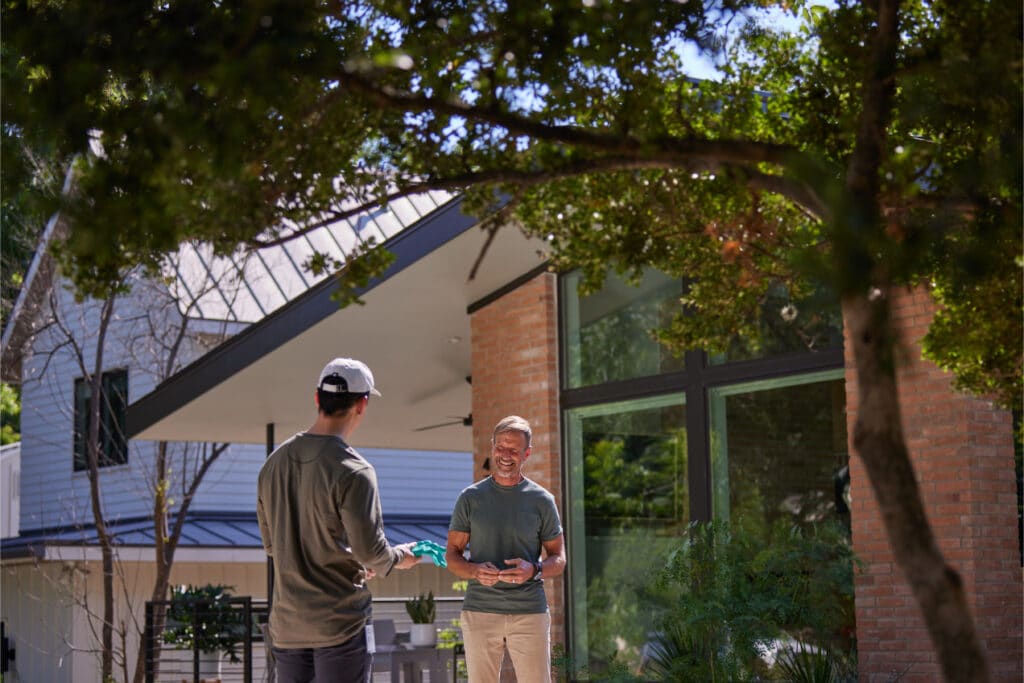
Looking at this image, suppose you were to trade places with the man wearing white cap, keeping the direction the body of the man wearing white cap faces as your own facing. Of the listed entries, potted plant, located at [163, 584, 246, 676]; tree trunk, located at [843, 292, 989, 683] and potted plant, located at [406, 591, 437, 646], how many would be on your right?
1

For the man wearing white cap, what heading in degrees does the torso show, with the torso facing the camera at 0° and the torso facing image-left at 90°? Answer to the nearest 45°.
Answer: approximately 225°

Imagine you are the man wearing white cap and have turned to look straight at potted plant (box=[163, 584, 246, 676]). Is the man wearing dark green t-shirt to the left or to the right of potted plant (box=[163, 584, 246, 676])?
right

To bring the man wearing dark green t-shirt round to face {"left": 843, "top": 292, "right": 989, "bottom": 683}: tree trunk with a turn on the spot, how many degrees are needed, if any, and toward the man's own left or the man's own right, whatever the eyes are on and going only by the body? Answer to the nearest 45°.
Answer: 0° — they already face it

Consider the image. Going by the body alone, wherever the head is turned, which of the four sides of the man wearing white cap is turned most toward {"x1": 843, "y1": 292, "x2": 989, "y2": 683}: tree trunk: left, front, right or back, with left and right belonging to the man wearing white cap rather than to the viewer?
right

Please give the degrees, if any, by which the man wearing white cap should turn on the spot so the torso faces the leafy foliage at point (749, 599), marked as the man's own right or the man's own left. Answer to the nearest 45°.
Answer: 0° — they already face it

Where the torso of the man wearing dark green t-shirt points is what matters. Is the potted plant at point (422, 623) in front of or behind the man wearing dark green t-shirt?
behind

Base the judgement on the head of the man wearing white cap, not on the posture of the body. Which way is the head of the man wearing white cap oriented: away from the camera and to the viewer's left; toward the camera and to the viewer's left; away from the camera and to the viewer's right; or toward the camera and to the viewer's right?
away from the camera and to the viewer's right

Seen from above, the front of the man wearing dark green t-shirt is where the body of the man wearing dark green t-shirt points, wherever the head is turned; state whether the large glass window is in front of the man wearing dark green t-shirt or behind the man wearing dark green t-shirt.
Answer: behind

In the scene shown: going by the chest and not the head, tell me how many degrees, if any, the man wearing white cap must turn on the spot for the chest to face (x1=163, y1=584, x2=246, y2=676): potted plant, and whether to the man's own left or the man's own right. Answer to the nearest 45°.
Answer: approximately 45° to the man's own left

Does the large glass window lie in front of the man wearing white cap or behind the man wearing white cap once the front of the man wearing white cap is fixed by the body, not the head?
in front

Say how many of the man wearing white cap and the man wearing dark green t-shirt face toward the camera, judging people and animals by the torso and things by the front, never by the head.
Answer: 1
